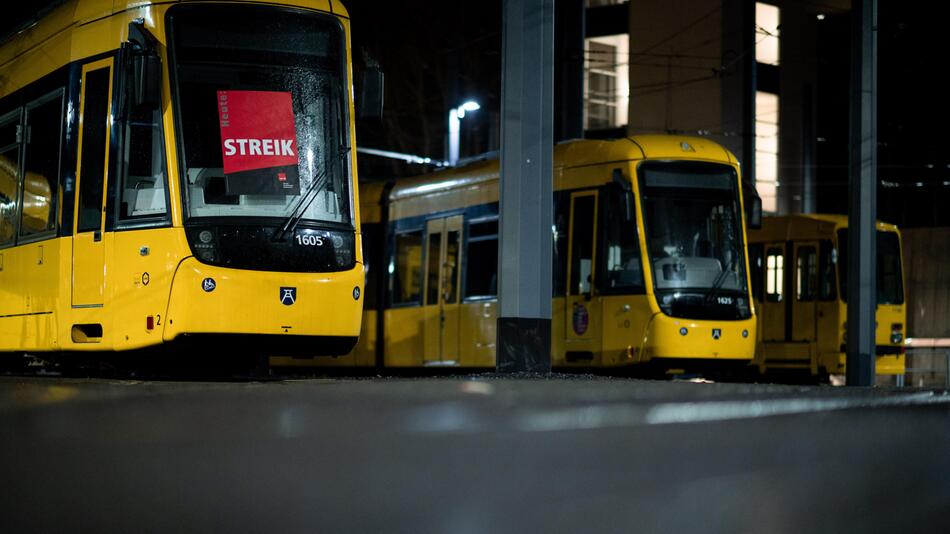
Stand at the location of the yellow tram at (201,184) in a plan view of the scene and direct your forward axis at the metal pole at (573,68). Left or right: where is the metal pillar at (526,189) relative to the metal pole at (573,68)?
right

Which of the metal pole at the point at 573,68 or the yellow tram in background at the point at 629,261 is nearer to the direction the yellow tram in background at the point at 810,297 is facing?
the yellow tram in background

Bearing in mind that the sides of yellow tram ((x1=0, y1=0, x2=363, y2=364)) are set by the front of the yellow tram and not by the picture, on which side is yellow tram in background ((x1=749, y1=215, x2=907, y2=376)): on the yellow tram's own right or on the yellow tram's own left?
on the yellow tram's own left

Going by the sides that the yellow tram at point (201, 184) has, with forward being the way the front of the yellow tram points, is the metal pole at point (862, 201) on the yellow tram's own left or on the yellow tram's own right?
on the yellow tram's own left

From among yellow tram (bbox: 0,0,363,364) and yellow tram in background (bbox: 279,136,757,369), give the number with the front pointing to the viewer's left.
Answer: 0

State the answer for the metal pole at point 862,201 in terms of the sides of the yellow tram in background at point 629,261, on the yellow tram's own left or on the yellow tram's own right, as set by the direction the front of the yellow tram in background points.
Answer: on the yellow tram's own left

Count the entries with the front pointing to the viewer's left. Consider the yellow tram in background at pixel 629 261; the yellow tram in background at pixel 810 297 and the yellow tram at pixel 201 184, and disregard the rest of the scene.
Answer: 0

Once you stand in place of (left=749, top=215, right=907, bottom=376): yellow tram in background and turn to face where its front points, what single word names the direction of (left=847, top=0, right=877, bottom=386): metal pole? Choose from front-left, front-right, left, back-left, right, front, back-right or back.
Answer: front-right

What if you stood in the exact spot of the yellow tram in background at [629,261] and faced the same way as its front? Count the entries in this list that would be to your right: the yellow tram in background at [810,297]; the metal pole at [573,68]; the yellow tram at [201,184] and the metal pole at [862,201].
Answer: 1

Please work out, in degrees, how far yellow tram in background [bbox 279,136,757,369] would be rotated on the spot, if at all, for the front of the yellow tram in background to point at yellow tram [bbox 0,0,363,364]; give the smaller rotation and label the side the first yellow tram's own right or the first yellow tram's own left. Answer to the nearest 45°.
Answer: approximately 90° to the first yellow tram's own right

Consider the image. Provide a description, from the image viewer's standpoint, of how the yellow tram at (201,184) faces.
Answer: facing the viewer and to the right of the viewer

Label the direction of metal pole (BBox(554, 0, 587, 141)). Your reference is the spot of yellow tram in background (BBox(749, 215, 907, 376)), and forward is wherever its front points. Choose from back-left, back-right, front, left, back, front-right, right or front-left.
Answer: back-right

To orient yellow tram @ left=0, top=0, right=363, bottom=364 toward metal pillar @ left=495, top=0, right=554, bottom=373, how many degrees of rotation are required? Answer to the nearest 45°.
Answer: approximately 45° to its left

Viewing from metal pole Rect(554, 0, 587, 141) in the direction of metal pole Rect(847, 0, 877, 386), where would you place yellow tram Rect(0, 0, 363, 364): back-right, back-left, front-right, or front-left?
front-right
